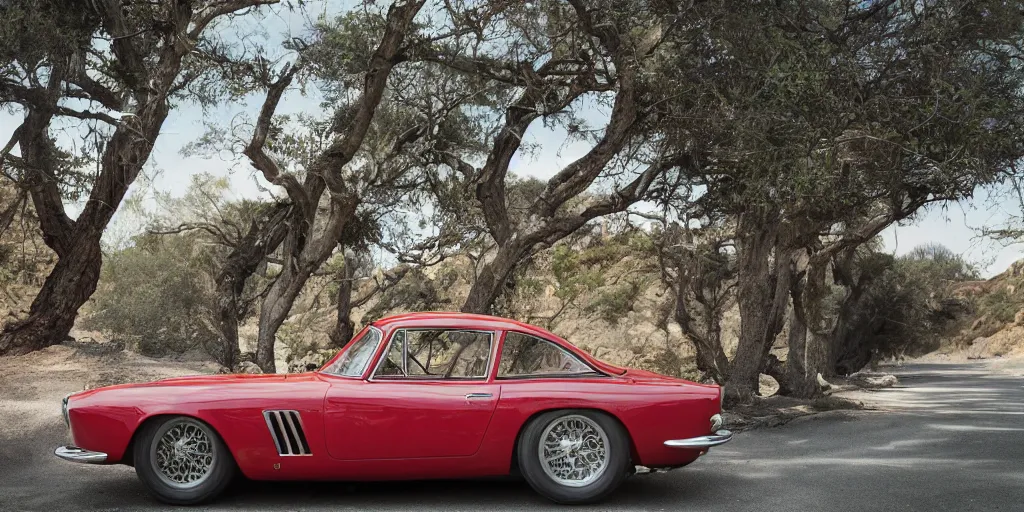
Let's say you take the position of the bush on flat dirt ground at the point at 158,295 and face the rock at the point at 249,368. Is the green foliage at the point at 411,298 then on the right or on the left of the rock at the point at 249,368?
left

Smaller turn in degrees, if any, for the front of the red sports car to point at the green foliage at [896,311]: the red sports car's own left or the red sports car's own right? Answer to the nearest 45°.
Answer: approximately 135° to the red sports car's own right

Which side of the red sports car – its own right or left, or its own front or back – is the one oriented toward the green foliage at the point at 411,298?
right

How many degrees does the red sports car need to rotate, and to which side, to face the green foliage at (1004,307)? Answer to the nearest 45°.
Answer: approximately 135° to its right

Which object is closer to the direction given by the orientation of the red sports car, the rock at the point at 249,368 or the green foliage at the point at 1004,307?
the rock

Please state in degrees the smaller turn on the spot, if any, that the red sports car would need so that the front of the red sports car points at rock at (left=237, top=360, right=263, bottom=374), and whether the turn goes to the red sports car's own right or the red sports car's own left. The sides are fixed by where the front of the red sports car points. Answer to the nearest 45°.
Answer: approximately 90° to the red sports car's own right

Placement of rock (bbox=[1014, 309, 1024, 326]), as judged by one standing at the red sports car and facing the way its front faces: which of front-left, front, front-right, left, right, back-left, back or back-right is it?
back-right

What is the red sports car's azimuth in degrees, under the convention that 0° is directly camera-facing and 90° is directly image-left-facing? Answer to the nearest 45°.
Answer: approximately 90°
